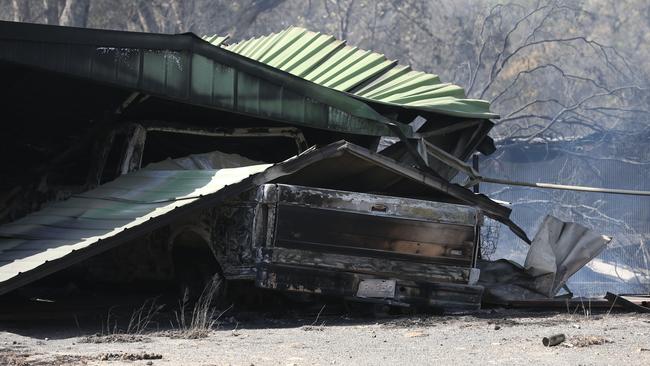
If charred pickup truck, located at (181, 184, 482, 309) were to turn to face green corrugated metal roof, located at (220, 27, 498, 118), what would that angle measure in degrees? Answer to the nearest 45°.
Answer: approximately 45° to its right

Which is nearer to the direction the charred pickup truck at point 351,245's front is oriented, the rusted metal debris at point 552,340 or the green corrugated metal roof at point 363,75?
the green corrugated metal roof

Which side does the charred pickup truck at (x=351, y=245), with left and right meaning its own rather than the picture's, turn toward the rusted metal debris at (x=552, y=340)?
back

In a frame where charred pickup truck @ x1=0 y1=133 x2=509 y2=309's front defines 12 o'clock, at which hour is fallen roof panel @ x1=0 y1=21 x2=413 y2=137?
The fallen roof panel is roughly at 12 o'clock from the charred pickup truck.

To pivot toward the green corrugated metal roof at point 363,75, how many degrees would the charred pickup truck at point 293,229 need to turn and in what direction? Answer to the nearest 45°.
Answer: approximately 45° to its right

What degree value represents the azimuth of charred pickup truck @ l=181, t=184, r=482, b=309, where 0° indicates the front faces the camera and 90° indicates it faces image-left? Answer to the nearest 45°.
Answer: approximately 135°

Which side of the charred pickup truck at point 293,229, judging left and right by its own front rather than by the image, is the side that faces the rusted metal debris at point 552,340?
back

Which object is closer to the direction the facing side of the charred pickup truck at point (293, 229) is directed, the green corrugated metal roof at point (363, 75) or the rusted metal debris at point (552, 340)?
the green corrugated metal roof
